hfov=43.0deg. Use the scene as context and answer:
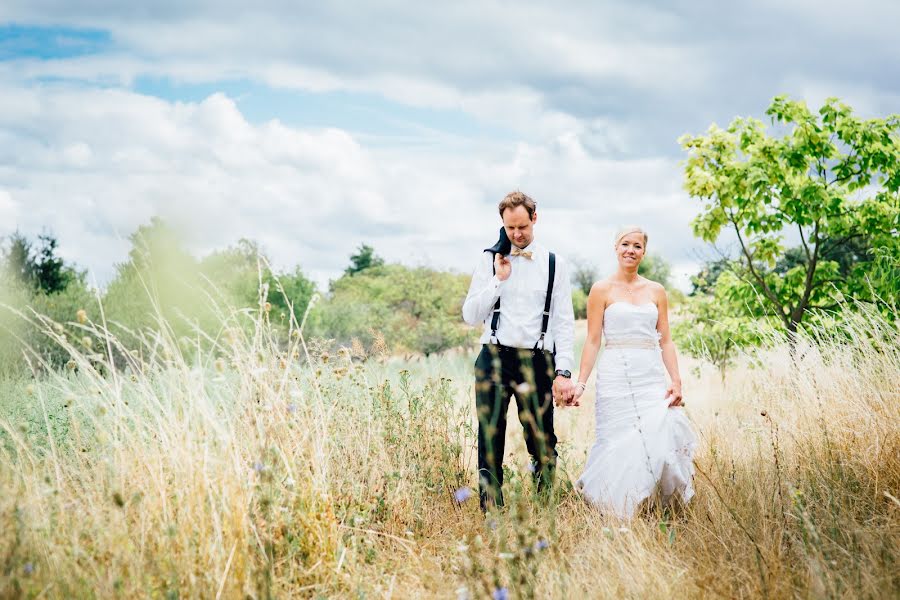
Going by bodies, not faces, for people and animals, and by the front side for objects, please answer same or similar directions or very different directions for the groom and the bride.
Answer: same or similar directions

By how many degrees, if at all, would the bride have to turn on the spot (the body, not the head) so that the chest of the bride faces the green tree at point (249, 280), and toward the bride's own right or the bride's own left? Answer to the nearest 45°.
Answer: approximately 135° to the bride's own right

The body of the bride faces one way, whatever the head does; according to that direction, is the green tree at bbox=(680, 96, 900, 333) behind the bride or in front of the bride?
behind

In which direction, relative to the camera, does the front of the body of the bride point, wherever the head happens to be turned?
toward the camera

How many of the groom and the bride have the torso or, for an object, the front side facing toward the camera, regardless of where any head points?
2

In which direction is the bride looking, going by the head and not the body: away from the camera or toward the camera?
toward the camera

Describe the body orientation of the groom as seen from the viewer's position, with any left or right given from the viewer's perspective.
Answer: facing the viewer
